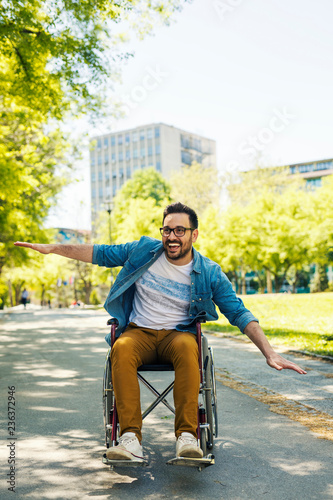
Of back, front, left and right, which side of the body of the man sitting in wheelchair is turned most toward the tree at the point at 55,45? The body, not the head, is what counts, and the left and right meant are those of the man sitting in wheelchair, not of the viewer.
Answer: back

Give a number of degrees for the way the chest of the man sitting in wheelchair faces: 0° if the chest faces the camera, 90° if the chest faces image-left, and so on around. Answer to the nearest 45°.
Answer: approximately 0°

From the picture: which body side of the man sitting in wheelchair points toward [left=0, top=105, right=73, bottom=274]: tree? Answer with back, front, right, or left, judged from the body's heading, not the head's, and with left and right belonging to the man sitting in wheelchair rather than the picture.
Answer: back
